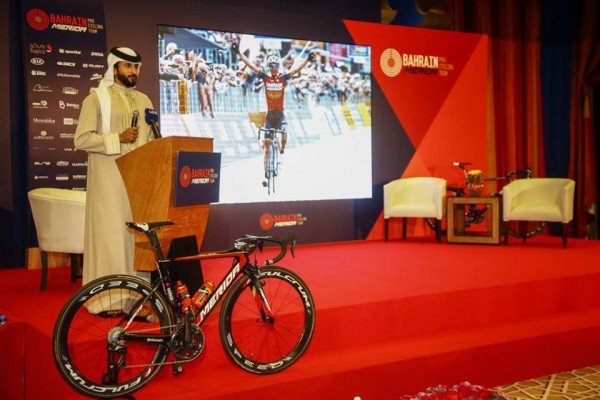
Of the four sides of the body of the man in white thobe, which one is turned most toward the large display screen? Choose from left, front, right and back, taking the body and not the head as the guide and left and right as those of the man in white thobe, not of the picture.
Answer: left

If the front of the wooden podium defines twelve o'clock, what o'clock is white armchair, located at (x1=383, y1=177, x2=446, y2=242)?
The white armchair is roughly at 9 o'clock from the wooden podium.

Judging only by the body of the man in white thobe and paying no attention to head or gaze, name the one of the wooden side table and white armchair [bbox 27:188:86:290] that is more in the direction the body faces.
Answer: the wooden side table

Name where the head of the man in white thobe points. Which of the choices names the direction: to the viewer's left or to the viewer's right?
to the viewer's right

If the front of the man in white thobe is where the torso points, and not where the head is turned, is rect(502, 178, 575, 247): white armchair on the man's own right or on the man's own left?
on the man's own left

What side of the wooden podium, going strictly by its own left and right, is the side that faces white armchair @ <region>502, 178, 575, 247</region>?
left

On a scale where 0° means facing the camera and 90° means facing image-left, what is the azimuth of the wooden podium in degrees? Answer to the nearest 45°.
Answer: approximately 315°
